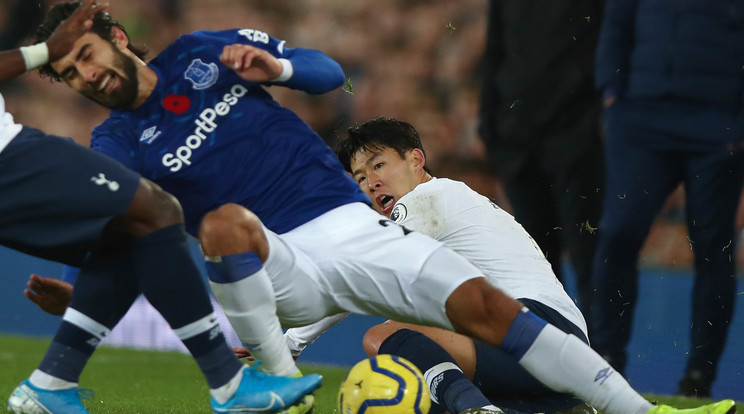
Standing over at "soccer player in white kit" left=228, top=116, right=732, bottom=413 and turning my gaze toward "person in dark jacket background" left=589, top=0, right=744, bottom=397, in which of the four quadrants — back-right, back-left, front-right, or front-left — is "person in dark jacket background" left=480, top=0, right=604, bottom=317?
front-left

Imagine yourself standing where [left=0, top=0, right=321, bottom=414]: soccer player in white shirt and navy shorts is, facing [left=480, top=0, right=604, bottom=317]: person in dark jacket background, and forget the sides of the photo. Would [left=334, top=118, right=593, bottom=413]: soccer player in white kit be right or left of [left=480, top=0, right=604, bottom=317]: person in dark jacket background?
right

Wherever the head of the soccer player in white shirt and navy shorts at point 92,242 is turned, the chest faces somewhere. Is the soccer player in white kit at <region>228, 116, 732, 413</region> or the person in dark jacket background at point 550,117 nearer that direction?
the soccer player in white kit
